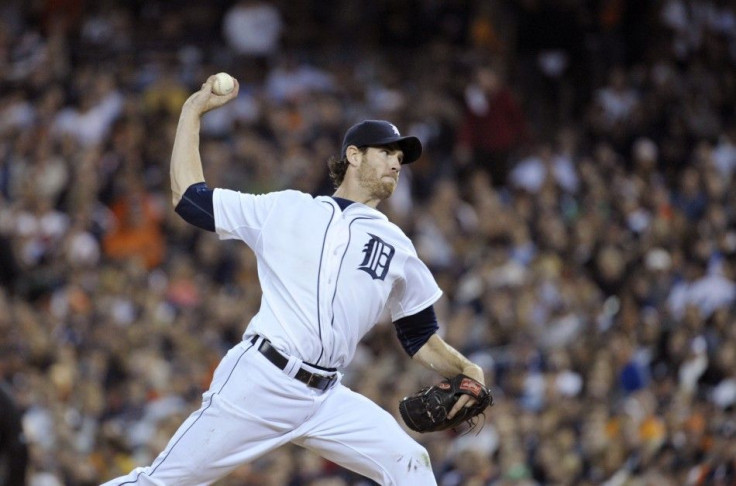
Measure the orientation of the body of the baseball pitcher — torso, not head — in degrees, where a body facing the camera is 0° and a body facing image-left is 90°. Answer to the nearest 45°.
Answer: approximately 315°
